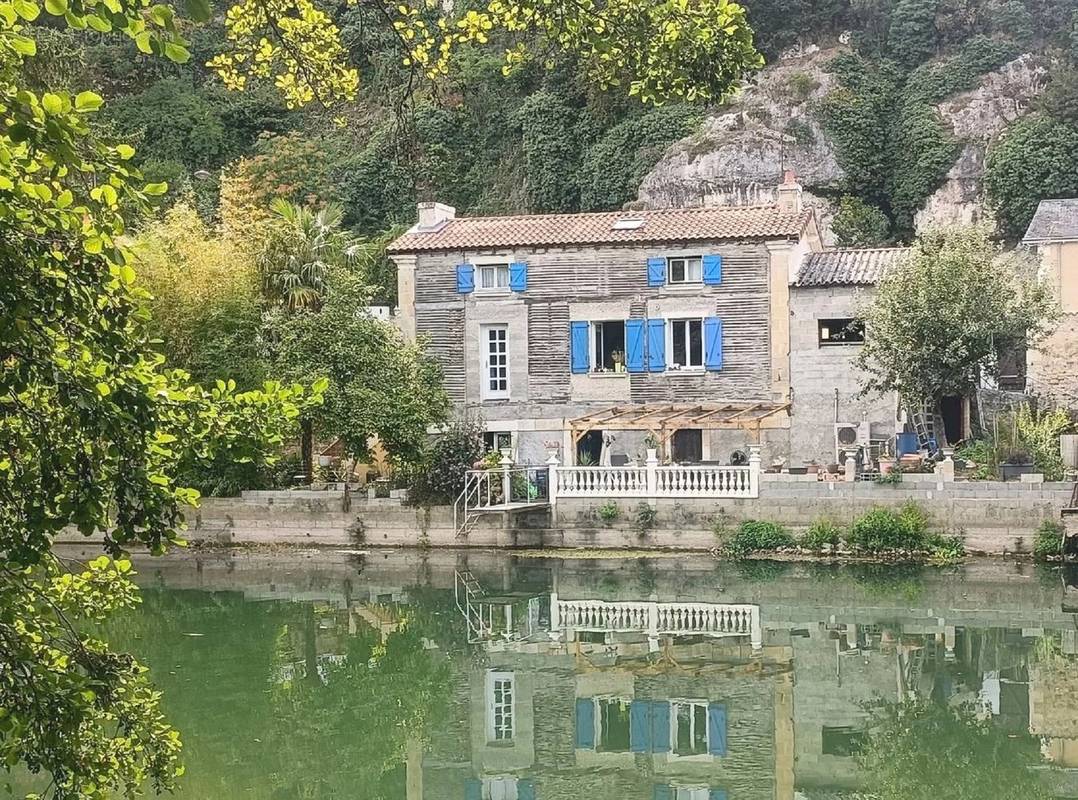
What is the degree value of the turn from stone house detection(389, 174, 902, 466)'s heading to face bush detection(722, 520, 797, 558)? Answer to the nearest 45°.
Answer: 0° — it already faces it

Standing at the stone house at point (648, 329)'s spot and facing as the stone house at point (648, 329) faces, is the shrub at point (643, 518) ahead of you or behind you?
ahead

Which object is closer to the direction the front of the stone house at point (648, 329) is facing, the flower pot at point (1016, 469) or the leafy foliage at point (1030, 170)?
the flower pot

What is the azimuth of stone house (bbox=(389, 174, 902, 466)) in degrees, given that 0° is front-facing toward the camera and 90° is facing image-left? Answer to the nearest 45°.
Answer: approximately 0°

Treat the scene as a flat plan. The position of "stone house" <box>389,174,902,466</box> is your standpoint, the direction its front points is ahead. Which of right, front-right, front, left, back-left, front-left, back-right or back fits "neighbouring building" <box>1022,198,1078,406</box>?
left

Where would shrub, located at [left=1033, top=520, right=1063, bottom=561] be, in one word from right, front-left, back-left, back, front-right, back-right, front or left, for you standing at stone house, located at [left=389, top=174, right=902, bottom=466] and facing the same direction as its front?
front-left

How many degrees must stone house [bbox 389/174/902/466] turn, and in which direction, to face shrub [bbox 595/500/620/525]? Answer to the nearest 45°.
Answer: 0° — it already faces it

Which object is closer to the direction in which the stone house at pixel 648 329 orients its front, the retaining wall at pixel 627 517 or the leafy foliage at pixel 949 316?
the retaining wall

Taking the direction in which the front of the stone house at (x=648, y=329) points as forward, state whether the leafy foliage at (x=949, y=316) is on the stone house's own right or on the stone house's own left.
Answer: on the stone house's own left

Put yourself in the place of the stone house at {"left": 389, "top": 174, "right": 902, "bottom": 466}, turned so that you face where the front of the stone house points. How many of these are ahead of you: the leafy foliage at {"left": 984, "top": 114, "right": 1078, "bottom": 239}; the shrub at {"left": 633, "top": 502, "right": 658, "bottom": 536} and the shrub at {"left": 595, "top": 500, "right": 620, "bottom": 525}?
2

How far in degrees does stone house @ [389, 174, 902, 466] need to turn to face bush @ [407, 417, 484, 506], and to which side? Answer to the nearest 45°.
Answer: approximately 45° to its right

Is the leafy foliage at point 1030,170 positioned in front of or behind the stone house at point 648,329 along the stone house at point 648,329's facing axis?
behind
